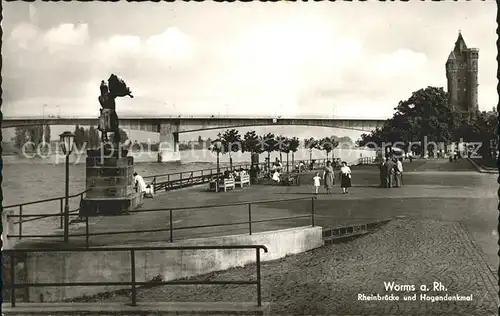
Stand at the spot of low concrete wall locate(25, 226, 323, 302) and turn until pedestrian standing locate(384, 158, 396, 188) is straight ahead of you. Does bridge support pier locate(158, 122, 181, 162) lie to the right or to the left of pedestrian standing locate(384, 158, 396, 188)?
left

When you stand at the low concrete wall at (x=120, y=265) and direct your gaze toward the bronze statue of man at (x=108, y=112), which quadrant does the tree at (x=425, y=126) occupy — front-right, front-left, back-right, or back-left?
front-right
